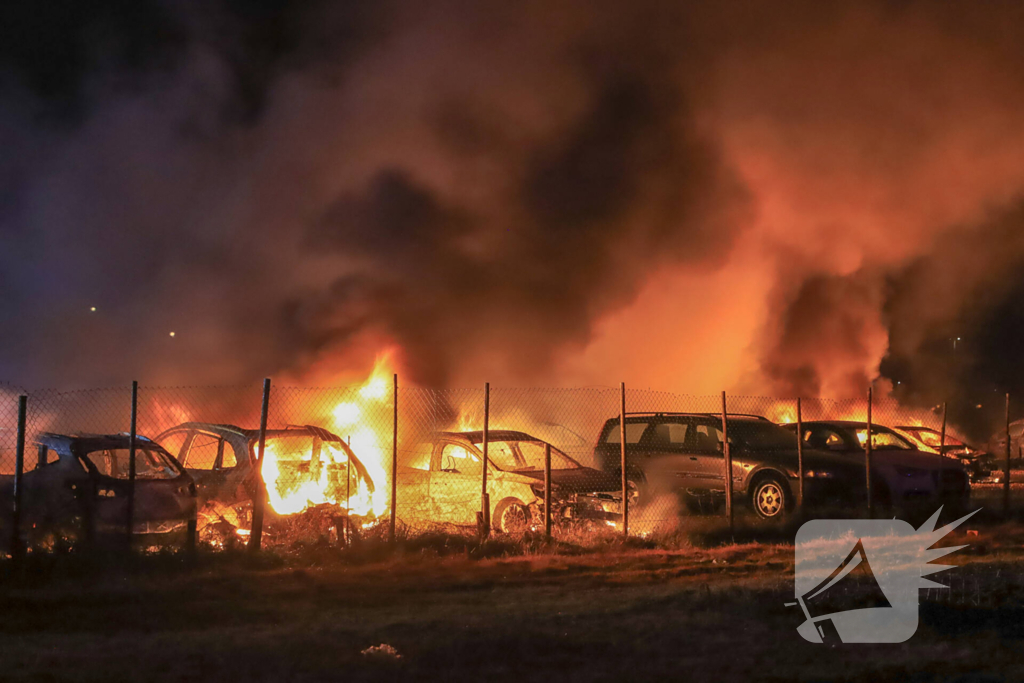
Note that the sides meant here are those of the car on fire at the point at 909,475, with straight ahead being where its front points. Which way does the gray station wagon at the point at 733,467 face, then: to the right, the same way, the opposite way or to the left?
the same way

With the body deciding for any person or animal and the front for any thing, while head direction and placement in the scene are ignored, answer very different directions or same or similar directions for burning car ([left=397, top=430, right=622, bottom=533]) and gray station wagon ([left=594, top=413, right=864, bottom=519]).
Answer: same or similar directions

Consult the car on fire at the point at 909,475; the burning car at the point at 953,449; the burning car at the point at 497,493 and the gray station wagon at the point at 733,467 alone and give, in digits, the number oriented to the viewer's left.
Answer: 0

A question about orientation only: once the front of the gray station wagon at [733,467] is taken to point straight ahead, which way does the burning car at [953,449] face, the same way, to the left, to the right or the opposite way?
the same way

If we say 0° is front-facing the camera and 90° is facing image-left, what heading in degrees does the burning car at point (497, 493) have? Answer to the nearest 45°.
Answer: approximately 315°

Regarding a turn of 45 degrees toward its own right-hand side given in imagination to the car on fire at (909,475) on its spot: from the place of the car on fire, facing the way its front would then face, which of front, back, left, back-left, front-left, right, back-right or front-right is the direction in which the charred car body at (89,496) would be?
front-right

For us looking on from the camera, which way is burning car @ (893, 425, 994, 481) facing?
facing the viewer and to the right of the viewer

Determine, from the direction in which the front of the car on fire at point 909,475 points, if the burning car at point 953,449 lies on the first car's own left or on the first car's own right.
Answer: on the first car's own left

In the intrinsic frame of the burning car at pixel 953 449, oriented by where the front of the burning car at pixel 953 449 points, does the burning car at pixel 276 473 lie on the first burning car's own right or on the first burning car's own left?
on the first burning car's own right

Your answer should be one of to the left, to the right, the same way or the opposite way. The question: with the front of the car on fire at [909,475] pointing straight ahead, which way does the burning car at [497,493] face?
the same way

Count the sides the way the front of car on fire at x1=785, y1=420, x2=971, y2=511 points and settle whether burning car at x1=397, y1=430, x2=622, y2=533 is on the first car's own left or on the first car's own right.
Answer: on the first car's own right

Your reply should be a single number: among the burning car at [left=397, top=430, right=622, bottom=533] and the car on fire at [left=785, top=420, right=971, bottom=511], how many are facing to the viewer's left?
0
